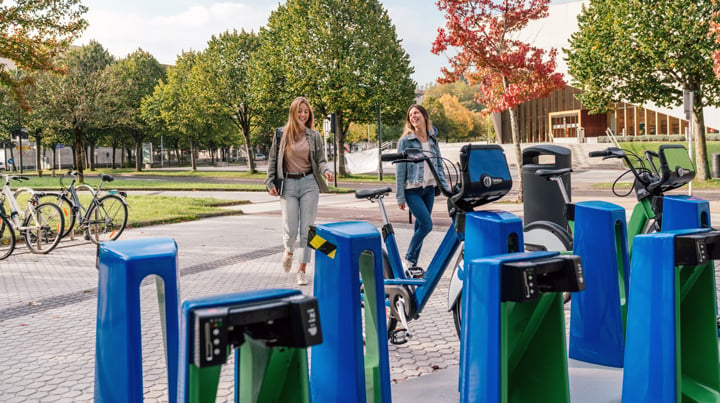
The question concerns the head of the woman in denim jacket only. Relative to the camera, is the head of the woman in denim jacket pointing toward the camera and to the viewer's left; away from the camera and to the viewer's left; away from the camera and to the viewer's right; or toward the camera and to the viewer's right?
toward the camera and to the viewer's left

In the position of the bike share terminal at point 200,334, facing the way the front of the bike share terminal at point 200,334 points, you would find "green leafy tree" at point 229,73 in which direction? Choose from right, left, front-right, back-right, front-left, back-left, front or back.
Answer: back-left

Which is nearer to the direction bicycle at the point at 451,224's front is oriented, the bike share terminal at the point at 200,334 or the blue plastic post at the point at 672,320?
the blue plastic post

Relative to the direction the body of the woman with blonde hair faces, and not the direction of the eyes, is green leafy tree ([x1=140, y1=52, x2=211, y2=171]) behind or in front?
behind

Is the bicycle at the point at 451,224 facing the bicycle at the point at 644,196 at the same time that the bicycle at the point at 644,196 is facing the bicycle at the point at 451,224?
no

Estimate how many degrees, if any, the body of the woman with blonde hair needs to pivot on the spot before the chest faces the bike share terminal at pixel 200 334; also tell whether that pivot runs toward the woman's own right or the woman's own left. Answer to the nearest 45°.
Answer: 0° — they already face it

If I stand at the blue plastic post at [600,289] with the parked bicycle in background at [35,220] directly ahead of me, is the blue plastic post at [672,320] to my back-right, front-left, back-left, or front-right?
back-left

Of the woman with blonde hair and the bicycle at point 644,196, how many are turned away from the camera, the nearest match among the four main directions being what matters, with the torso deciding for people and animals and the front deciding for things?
0

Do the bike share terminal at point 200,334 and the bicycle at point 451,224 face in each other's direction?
no

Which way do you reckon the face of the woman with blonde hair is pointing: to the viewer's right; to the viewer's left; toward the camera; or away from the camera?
toward the camera

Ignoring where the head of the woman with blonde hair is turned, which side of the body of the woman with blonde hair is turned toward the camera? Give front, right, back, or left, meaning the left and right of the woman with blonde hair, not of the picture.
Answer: front
